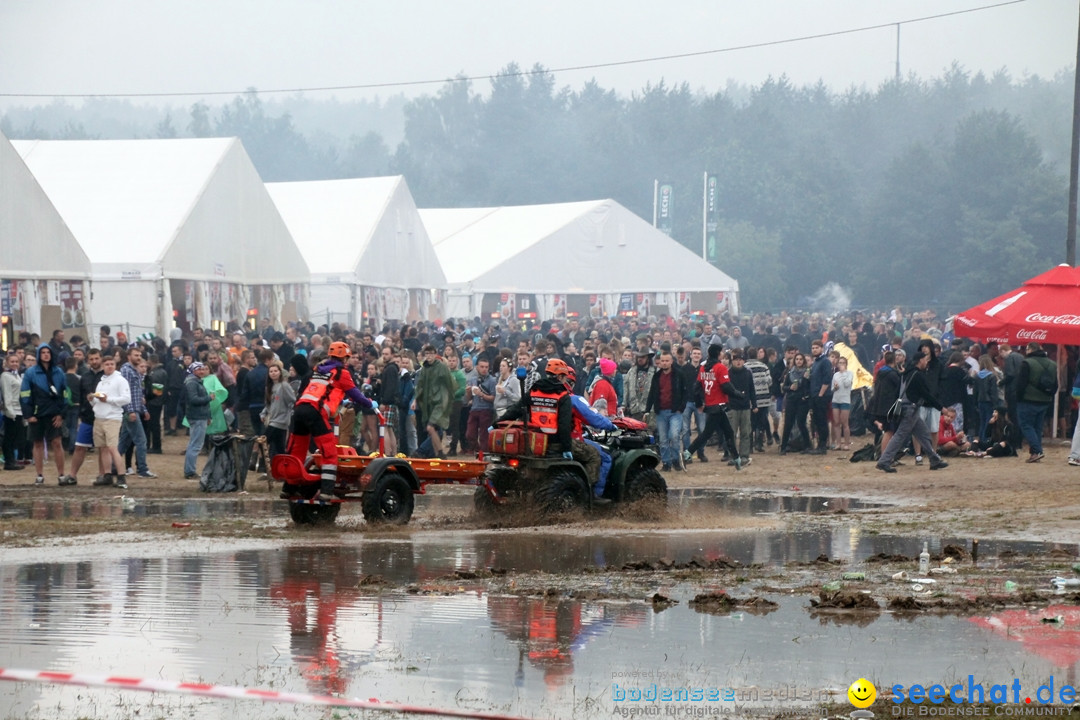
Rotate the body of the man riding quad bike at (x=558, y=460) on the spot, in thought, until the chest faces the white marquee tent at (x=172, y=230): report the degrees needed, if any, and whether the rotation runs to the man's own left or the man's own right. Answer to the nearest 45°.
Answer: approximately 90° to the man's own left

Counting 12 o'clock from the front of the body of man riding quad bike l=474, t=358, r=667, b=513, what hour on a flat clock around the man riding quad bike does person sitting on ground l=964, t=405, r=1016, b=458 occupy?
The person sitting on ground is roughly at 12 o'clock from the man riding quad bike.

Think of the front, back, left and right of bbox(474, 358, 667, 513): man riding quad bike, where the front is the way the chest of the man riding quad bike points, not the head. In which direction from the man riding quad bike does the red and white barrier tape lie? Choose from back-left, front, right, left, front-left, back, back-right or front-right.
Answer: back-right

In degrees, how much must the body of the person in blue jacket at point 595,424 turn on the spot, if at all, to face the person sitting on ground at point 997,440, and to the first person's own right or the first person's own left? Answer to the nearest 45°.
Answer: approximately 45° to the first person's own left

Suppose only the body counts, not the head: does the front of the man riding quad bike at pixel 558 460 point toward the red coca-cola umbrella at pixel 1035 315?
yes

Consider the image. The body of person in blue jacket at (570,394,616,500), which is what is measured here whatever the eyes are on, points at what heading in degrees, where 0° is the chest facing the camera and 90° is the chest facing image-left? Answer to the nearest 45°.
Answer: approximately 270°

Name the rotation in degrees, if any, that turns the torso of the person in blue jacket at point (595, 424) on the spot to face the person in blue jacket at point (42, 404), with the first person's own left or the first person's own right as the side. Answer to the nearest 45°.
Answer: approximately 135° to the first person's own left

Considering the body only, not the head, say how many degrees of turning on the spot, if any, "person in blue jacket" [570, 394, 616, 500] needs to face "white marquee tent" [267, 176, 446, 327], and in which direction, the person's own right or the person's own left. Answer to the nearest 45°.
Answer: approximately 90° to the person's own left

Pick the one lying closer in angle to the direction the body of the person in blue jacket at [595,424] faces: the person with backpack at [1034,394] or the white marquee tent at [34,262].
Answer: the person with backpack

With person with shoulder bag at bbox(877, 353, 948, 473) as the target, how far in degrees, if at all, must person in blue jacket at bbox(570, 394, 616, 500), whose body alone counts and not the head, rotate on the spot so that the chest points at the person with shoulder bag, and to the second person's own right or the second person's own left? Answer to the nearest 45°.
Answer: approximately 45° to the second person's own left

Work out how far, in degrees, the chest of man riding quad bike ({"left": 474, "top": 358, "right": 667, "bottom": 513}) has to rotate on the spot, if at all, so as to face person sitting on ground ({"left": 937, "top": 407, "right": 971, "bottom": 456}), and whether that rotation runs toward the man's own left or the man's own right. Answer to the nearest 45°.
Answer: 0° — they already face them

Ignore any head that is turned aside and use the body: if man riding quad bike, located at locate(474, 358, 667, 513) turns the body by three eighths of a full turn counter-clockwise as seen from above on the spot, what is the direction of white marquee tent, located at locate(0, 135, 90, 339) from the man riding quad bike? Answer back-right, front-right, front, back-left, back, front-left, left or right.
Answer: front-right

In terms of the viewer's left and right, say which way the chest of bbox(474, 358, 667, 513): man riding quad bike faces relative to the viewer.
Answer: facing away from the viewer and to the right of the viewer

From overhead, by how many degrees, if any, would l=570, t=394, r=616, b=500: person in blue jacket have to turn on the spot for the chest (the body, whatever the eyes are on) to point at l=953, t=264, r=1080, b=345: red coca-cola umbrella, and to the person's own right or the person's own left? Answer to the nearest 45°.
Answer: approximately 45° to the person's own left

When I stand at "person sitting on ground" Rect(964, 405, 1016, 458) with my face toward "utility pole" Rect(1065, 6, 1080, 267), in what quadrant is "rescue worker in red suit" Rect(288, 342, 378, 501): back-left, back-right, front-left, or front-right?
back-left
